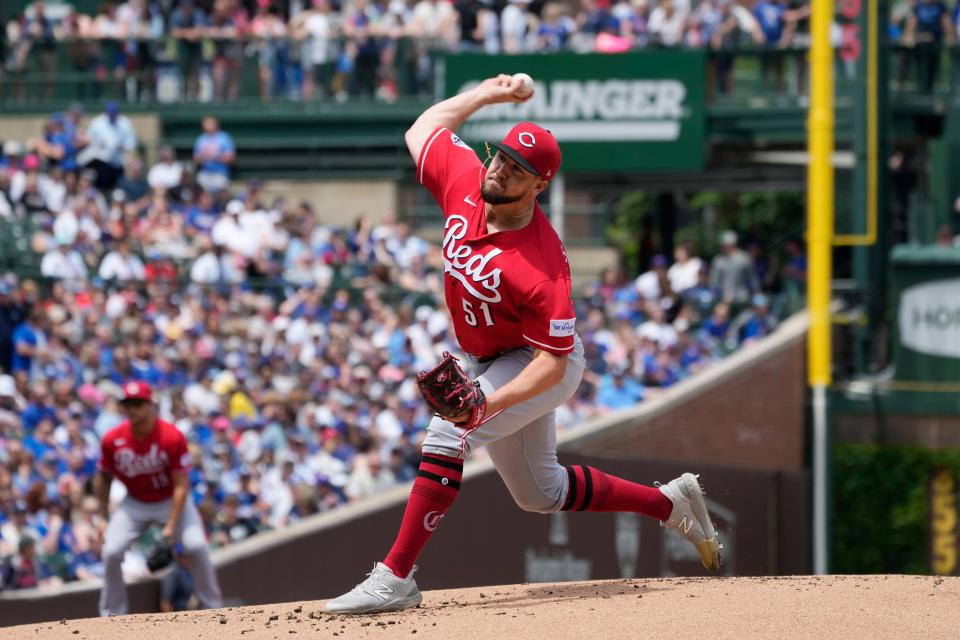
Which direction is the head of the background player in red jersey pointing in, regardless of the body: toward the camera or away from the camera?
toward the camera

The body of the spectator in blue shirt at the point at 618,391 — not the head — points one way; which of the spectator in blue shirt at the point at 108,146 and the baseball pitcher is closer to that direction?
the baseball pitcher

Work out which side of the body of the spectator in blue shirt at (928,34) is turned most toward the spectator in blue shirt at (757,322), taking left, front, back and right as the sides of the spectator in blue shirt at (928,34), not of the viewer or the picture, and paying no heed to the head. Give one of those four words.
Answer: front

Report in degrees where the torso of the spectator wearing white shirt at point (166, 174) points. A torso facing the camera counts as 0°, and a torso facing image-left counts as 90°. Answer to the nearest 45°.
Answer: approximately 0°

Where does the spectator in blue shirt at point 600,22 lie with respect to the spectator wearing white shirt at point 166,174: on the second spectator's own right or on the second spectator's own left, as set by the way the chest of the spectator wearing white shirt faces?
on the second spectator's own left

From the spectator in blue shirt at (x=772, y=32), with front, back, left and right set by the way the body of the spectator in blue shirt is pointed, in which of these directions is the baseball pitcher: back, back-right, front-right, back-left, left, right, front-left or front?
front

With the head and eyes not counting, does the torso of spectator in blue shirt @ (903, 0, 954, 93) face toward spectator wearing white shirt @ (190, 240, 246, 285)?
no

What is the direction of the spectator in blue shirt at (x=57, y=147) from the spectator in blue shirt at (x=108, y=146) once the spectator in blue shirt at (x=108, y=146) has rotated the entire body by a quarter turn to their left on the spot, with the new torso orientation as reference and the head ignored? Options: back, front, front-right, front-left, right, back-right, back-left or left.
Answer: back

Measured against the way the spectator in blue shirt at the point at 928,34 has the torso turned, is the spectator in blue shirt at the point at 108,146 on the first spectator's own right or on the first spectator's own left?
on the first spectator's own right

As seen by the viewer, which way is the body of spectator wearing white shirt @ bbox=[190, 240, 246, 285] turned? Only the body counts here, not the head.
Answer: toward the camera

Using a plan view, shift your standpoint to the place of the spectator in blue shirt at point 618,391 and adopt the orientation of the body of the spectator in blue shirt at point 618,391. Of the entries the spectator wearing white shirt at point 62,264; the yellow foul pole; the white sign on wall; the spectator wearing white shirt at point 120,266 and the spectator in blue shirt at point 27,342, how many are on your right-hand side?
3

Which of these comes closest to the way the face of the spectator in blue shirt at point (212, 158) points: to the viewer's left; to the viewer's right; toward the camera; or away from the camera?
toward the camera

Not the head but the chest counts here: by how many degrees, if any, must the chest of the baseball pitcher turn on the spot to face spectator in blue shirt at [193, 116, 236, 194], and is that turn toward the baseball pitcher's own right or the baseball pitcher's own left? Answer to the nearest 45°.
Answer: approximately 135° to the baseball pitcher's own right

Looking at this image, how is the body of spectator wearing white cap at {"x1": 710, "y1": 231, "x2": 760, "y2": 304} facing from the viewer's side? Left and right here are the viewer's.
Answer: facing the viewer and to the left of the viewer

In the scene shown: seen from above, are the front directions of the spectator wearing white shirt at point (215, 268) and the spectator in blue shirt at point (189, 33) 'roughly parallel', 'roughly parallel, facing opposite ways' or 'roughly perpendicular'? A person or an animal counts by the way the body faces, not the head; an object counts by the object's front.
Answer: roughly parallel

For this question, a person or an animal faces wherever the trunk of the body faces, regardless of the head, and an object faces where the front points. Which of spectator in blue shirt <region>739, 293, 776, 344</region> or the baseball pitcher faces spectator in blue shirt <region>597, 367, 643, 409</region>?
spectator in blue shirt <region>739, 293, 776, 344</region>

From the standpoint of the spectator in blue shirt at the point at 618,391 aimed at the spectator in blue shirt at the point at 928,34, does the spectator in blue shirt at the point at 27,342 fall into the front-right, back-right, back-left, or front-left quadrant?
back-left

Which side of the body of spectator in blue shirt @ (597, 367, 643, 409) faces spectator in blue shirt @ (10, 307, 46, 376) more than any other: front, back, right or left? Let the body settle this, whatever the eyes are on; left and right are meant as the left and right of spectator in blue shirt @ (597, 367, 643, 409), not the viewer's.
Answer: right
